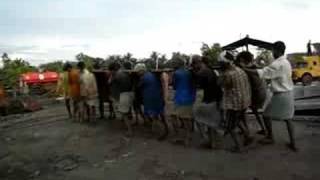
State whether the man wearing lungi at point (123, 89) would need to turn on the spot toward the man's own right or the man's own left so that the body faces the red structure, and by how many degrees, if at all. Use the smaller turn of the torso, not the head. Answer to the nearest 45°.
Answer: approximately 45° to the man's own right

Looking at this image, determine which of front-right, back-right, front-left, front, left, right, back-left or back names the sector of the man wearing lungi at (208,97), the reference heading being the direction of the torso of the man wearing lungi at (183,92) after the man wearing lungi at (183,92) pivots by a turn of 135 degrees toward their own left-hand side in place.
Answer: left

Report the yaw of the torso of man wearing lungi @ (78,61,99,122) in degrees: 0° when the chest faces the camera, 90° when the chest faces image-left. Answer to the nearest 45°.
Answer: approximately 135°

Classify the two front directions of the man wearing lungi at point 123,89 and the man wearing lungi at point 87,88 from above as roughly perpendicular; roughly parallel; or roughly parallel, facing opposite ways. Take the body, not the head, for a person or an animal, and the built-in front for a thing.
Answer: roughly parallel

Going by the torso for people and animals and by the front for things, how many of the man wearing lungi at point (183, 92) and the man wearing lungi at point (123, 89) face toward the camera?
0

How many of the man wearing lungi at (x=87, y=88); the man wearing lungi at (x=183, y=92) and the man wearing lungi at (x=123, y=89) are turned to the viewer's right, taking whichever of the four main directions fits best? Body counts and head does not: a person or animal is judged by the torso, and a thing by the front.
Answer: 0

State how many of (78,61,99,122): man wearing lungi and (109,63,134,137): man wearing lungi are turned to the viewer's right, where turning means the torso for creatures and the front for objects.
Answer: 0

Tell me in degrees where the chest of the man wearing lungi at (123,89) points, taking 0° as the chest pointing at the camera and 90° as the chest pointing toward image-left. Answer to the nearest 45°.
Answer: approximately 135°

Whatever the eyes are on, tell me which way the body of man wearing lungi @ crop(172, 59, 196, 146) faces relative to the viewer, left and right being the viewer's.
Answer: facing away from the viewer

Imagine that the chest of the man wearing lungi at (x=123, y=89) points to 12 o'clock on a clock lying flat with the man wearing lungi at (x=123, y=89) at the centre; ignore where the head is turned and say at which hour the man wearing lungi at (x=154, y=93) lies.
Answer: the man wearing lungi at (x=154, y=93) is roughly at 6 o'clock from the man wearing lungi at (x=123, y=89).

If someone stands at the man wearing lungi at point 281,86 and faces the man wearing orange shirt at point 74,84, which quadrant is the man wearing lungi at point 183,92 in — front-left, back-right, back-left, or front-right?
front-left
